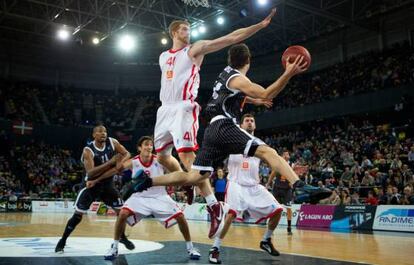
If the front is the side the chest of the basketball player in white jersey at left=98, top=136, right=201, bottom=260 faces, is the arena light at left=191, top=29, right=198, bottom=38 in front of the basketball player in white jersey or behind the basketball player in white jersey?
behind

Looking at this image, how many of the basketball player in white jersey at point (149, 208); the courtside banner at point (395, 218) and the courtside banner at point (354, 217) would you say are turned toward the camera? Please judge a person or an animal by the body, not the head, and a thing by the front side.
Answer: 3

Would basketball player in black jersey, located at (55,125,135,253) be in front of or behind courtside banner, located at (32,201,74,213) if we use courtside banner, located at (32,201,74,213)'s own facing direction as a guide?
in front

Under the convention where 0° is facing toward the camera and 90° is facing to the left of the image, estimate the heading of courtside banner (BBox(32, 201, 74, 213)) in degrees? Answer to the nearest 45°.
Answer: approximately 0°

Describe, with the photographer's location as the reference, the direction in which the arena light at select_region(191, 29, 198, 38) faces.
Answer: facing the viewer

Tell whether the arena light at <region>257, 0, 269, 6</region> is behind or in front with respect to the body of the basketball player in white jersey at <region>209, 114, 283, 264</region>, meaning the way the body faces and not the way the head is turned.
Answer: behind

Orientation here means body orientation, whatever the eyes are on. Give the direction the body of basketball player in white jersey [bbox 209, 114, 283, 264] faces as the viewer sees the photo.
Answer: toward the camera

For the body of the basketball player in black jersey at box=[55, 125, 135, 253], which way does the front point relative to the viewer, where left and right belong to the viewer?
facing the viewer and to the right of the viewer

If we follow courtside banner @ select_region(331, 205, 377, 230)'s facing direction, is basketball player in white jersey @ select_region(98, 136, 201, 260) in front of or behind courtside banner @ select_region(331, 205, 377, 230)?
in front

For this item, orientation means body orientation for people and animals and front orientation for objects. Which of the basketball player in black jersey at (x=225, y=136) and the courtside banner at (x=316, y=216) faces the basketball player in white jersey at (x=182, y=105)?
the courtside banner

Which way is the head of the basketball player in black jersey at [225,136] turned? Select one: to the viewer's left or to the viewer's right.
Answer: to the viewer's right

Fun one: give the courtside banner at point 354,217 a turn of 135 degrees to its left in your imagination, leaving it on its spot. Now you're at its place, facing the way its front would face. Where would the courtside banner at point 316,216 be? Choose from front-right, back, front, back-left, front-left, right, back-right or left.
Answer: left

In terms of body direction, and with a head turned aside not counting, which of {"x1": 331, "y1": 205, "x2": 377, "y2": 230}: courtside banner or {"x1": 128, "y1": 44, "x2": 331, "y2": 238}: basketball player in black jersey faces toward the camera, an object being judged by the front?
the courtside banner

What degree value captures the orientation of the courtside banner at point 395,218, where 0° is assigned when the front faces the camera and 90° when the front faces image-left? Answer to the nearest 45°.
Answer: approximately 0°

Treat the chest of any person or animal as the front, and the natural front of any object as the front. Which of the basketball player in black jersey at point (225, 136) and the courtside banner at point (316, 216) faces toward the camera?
the courtside banner

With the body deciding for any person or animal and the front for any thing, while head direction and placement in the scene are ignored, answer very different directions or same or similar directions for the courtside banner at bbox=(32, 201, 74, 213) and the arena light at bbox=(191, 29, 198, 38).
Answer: same or similar directions

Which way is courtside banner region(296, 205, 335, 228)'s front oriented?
toward the camera
